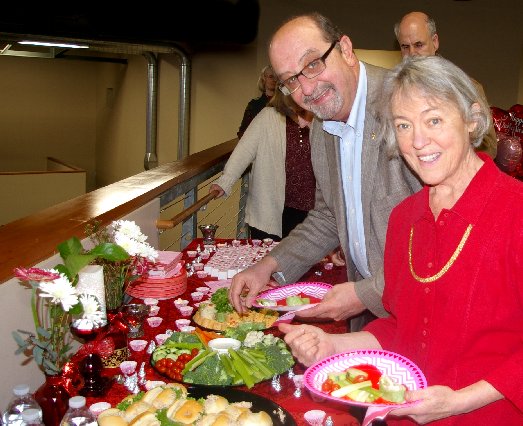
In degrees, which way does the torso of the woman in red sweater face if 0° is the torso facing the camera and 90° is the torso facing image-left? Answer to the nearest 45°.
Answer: approximately 45°

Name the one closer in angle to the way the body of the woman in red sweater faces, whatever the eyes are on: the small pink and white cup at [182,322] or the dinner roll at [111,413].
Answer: the dinner roll

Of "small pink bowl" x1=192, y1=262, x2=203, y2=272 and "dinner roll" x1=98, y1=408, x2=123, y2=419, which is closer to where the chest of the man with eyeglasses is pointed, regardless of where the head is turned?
the dinner roll

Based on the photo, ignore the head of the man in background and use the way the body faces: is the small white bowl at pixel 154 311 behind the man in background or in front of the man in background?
in front

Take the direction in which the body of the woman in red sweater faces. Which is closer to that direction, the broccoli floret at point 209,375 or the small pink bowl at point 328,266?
the broccoli floret
